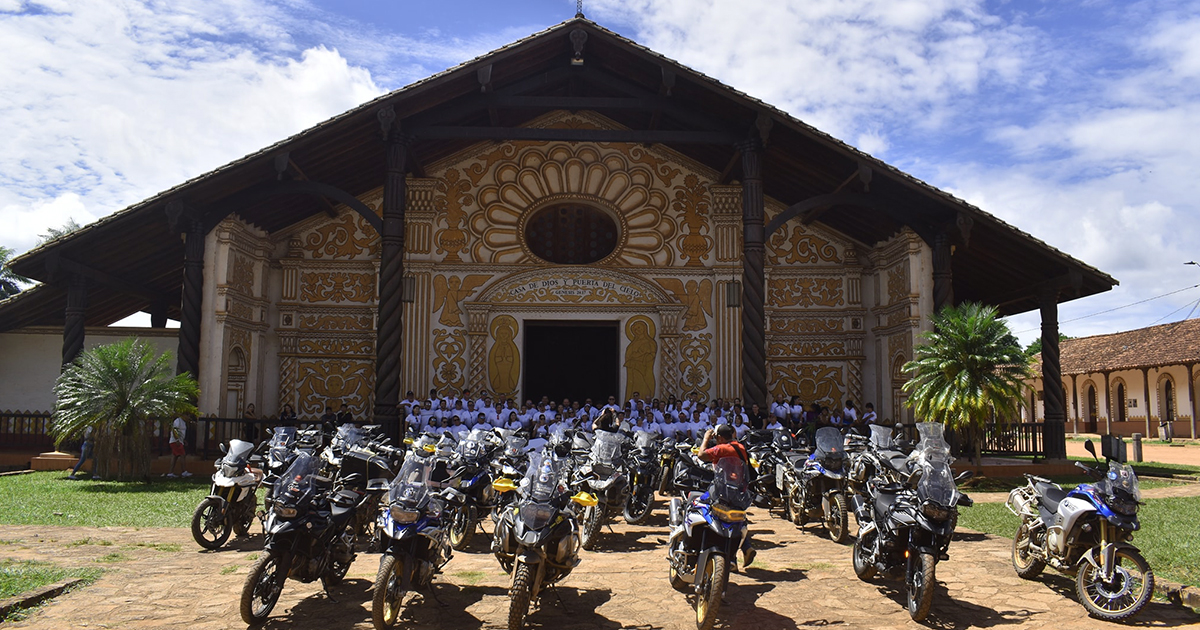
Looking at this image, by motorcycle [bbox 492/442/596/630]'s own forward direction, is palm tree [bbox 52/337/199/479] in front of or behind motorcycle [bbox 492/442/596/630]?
behind

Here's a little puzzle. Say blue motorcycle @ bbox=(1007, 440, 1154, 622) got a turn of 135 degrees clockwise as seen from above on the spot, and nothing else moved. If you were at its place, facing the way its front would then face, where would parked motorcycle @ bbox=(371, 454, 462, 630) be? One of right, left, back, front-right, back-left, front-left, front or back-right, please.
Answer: front-left

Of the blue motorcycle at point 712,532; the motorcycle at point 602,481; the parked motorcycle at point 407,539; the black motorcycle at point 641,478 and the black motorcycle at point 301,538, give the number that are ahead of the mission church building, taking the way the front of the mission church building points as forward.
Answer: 5

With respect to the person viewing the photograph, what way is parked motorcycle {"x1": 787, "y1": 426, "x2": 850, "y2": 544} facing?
facing the viewer and to the right of the viewer

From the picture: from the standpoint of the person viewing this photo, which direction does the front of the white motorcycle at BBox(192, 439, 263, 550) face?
facing the viewer and to the left of the viewer

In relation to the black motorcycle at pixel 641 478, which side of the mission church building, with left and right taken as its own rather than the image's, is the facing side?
front

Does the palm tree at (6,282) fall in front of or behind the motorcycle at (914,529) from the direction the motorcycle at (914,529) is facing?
behind

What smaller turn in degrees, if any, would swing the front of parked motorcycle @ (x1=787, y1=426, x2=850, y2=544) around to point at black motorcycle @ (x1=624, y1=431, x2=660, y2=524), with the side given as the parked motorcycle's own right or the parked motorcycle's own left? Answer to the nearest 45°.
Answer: approximately 135° to the parked motorcycle's own right

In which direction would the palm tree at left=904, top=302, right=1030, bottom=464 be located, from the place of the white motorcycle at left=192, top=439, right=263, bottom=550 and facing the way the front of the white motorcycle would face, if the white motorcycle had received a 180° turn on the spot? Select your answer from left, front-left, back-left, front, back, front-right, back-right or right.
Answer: front-right

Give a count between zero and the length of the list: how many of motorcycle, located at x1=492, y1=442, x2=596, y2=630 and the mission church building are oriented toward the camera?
2

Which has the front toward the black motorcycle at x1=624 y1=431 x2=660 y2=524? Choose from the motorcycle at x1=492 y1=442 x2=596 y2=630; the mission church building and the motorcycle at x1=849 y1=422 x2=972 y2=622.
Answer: the mission church building

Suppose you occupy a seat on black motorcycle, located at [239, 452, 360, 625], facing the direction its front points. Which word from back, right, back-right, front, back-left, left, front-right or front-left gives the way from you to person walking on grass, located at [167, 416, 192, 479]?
back-right

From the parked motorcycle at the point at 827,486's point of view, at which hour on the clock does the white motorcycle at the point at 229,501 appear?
The white motorcycle is roughly at 4 o'clock from the parked motorcycle.

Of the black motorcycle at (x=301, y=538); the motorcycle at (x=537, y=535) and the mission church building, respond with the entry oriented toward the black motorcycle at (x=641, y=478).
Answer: the mission church building

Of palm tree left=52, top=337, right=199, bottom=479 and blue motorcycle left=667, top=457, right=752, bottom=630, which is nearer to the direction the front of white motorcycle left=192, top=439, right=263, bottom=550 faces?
the blue motorcycle

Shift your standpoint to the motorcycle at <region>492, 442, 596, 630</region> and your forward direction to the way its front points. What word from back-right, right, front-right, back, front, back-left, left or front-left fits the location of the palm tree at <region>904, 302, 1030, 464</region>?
back-left
